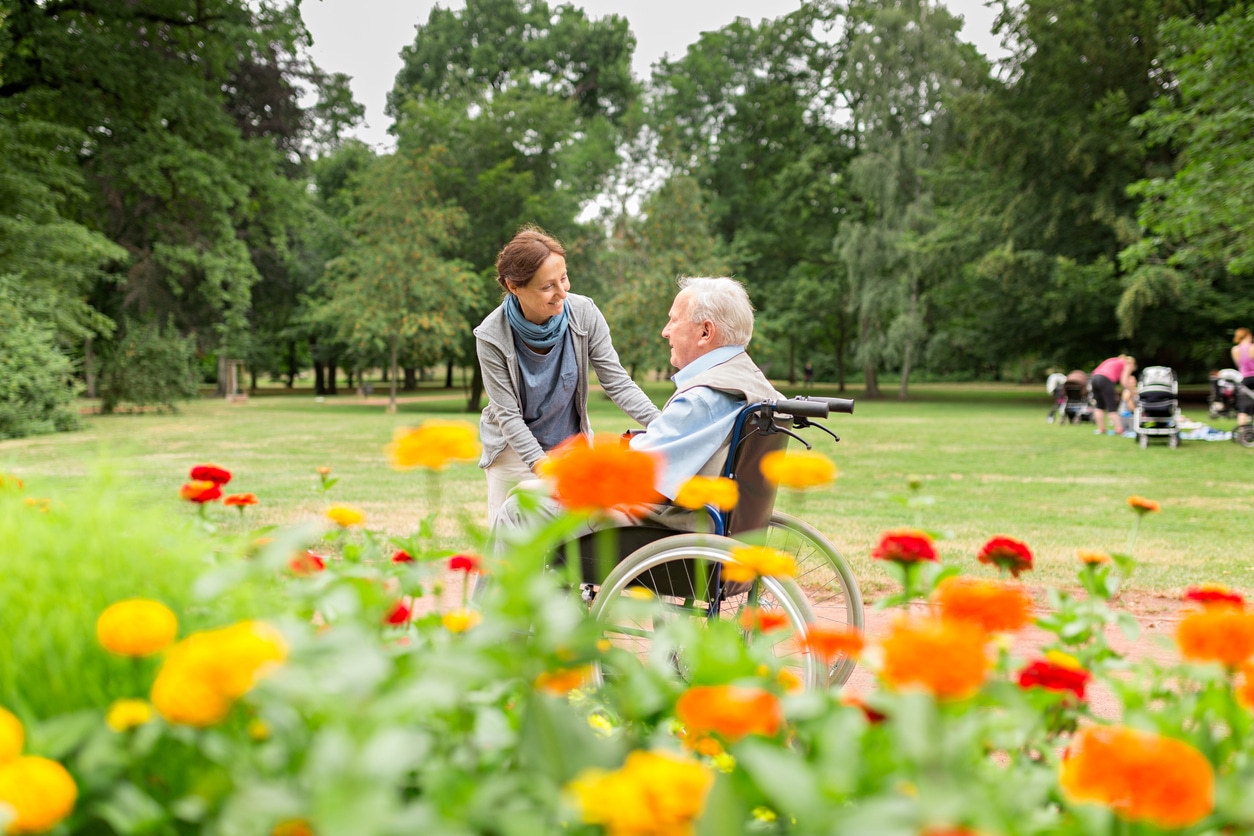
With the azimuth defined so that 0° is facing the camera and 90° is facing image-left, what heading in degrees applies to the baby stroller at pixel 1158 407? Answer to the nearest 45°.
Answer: approximately 0°

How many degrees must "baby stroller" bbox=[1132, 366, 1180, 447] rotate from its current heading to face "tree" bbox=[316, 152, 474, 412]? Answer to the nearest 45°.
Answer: approximately 90° to its right

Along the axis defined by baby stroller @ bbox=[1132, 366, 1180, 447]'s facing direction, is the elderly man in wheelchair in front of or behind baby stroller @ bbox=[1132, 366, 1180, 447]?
in front

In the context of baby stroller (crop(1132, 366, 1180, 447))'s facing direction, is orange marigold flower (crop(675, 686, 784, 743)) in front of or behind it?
in front

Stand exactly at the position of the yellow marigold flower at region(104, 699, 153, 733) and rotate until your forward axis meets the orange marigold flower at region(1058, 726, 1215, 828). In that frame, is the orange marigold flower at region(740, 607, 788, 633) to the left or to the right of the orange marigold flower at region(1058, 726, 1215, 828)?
left

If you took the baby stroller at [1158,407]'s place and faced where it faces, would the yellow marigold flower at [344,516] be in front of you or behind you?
in front

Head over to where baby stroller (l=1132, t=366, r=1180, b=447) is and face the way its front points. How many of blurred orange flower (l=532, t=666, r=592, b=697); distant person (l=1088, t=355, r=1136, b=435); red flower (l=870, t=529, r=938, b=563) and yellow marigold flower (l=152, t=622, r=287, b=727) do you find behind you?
1

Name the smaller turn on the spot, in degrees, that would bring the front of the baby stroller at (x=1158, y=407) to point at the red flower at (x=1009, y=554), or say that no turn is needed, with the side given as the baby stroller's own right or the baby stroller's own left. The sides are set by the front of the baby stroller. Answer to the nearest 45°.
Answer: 0° — it already faces it

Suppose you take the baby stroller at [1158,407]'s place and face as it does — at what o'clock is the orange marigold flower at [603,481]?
The orange marigold flower is roughly at 12 o'clock from the baby stroller.

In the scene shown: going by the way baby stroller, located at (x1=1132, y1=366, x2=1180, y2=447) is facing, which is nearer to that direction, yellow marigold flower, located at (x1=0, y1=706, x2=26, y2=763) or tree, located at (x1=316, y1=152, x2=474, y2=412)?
the yellow marigold flower

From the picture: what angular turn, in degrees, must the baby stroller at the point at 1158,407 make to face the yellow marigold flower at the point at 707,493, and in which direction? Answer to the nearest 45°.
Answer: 0° — it already faces it

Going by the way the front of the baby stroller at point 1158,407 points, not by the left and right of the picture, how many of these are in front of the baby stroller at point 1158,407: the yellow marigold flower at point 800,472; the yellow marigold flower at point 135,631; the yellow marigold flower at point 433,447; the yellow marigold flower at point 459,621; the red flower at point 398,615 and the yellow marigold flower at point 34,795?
6

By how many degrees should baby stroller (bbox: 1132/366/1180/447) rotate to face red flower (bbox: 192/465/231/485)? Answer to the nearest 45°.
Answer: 0° — it already faces it

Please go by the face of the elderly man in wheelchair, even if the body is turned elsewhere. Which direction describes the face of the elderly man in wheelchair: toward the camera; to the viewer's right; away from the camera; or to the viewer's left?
to the viewer's left
